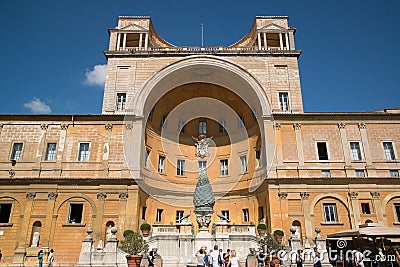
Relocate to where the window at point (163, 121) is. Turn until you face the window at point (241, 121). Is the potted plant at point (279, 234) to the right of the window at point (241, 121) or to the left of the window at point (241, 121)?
right

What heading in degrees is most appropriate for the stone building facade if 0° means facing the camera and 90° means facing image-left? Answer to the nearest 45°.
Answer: approximately 0°
